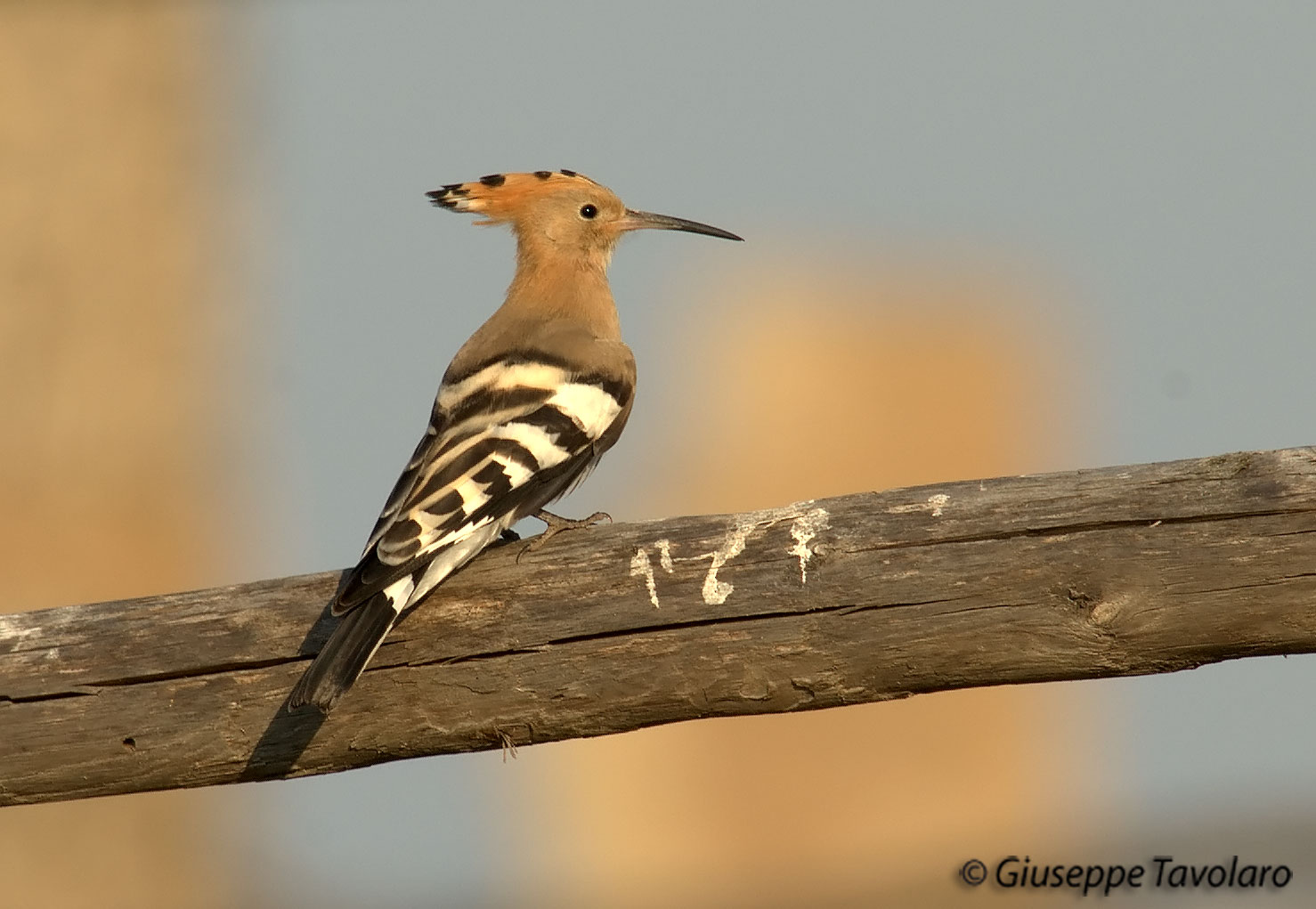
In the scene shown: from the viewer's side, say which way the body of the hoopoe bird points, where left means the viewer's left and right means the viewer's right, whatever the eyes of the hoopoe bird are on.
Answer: facing away from the viewer and to the right of the viewer
